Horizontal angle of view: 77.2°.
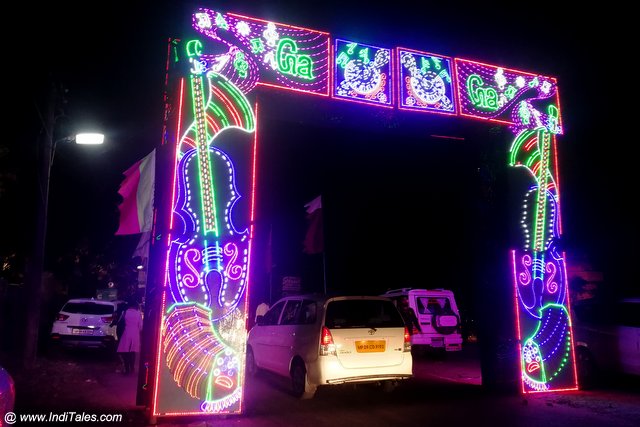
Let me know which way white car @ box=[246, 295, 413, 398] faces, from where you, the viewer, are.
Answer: facing away from the viewer and to the left of the viewer

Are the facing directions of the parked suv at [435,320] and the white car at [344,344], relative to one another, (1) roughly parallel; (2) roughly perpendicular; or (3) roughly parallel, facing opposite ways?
roughly parallel

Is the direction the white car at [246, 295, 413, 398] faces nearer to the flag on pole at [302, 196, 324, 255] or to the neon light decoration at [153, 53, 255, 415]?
the flag on pole

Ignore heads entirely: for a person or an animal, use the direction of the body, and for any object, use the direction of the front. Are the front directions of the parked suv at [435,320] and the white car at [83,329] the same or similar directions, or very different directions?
same or similar directions

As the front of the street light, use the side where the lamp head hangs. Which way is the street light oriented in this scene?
to the viewer's right

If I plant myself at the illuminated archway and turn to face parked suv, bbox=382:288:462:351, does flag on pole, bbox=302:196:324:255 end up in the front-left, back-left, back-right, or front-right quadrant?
front-left

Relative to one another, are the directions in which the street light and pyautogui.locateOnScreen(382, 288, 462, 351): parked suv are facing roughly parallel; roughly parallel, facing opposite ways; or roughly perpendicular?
roughly perpendicular

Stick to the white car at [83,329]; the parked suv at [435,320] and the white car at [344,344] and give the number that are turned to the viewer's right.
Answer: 0

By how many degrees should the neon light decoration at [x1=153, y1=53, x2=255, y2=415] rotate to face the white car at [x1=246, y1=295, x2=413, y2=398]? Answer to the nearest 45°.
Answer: approximately 90° to its left

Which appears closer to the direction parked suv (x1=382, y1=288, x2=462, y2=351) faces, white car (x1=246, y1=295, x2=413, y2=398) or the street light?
the street light

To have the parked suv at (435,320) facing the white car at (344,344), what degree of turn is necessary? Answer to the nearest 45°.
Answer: approximately 135° to its left

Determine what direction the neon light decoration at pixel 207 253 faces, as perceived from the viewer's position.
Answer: facing the viewer

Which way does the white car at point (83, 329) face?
away from the camera

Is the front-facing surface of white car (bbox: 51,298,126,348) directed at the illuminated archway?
no
